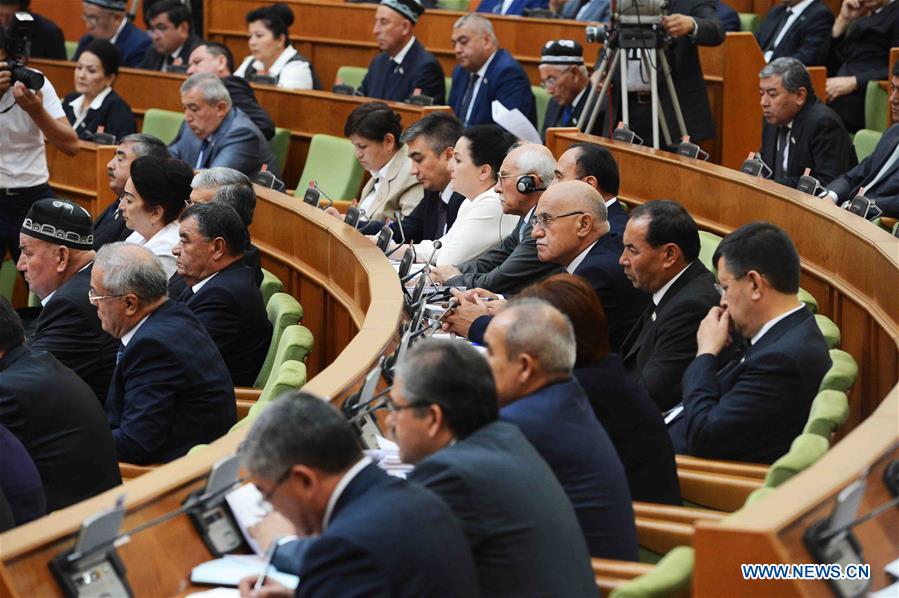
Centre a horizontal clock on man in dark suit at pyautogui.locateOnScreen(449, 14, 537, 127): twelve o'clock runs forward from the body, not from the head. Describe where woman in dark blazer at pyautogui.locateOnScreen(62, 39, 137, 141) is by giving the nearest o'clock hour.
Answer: The woman in dark blazer is roughly at 2 o'clock from the man in dark suit.

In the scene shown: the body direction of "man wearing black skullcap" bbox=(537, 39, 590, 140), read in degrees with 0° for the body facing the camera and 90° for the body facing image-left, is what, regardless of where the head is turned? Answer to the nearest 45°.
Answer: approximately 45°

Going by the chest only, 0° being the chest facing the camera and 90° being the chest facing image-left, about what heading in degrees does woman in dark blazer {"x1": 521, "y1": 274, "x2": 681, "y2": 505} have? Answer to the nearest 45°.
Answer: approximately 90°

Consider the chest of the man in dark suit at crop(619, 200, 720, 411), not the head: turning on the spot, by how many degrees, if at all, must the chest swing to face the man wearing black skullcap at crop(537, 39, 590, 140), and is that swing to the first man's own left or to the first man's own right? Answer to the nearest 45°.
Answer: approximately 90° to the first man's own right

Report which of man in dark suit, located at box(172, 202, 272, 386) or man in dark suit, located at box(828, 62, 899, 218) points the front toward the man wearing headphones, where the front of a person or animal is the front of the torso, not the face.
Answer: man in dark suit, located at box(828, 62, 899, 218)

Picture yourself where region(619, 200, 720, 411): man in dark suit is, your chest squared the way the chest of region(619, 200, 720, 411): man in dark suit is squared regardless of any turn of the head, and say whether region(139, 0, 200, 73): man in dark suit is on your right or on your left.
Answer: on your right

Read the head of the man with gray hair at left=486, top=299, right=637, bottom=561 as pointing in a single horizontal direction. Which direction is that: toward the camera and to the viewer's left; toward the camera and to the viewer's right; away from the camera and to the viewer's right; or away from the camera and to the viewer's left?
away from the camera and to the viewer's left

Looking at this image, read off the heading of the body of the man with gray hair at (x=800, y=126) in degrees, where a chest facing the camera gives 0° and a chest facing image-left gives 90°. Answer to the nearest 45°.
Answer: approximately 45°

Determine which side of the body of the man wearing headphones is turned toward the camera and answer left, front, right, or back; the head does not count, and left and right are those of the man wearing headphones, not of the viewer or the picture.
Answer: left

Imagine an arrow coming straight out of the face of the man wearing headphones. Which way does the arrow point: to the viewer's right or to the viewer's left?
to the viewer's left

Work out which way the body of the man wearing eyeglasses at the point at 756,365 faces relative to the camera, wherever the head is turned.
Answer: to the viewer's left

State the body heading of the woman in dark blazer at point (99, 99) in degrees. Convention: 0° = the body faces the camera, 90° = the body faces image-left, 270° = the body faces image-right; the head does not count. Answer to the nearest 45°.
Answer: approximately 45°

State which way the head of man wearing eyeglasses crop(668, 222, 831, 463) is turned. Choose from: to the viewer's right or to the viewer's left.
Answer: to the viewer's left

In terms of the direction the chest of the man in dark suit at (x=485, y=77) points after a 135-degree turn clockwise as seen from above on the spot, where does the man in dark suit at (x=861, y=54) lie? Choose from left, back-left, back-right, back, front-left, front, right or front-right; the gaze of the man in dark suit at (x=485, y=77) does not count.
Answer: right
